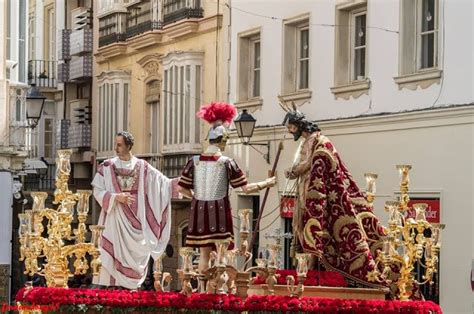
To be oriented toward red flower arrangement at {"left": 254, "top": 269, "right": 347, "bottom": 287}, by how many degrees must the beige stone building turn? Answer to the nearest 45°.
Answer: approximately 45° to its left

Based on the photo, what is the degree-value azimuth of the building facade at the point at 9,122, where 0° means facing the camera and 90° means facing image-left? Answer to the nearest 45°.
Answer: approximately 315°

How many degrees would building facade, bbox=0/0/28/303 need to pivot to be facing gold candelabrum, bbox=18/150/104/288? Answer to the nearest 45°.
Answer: approximately 45° to its right

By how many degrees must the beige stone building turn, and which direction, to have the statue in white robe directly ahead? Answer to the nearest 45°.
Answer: approximately 45° to its left

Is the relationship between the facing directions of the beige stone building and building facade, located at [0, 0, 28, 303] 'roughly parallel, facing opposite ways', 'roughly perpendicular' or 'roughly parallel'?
roughly perpendicular

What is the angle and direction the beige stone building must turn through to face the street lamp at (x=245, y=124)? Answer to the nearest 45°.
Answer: approximately 45° to its left

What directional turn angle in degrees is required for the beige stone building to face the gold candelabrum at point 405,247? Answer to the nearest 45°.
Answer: approximately 45° to its left

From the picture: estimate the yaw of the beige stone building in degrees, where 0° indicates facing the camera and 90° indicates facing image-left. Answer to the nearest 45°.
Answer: approximately 45°

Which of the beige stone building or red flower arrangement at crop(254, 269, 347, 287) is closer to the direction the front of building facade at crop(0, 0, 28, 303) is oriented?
the red flower arrangement

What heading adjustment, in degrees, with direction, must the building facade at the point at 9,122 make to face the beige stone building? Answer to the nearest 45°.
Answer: approximately 90° to its left
